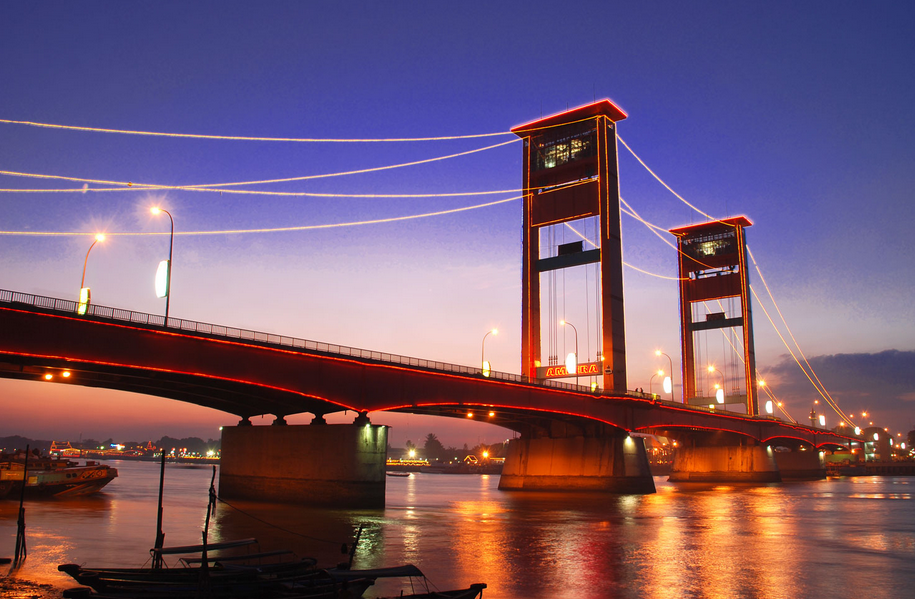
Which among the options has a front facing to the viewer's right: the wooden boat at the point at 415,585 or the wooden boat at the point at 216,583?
the wooden boat at the point at 415,585

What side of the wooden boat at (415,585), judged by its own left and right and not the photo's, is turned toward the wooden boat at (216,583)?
back

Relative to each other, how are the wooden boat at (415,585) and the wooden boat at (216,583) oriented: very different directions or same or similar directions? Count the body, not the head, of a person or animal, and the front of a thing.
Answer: very different directions

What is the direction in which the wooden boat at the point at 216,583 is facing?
to the viewer's left

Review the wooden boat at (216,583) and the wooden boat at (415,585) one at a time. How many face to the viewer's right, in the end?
1

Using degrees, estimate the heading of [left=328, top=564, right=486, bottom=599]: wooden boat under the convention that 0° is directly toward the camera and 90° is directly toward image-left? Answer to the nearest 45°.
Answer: approximately 270°
